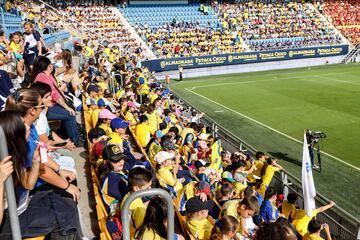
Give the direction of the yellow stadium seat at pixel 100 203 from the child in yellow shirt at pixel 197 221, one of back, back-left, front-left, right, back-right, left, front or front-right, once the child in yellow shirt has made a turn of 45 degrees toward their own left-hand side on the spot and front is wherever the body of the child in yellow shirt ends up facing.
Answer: back-left

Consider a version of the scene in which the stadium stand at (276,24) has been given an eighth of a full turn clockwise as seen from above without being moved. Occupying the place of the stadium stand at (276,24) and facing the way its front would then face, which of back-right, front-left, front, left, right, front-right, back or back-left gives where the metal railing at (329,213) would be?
front

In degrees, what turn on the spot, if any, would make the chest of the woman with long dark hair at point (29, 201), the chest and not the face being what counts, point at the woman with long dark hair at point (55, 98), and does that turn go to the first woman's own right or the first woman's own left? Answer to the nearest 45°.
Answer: approximately 90° to the first woman's own left

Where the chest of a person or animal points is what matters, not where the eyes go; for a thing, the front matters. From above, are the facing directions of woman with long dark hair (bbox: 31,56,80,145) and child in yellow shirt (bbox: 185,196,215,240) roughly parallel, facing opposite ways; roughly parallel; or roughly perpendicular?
roughly parallel

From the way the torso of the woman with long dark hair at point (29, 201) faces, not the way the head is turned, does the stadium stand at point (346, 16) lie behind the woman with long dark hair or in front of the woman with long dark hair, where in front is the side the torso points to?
in front

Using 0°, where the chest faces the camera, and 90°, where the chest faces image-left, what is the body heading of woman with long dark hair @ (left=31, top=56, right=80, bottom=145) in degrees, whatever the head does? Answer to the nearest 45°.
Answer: approximately 270°

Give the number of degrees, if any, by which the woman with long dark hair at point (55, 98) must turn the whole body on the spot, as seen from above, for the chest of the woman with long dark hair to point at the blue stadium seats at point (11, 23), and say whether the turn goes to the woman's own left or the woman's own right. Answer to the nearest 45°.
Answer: approximately 90° to the woman's own left

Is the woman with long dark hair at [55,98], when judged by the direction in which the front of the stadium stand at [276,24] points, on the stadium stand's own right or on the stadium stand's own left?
on the stadium stand's own right

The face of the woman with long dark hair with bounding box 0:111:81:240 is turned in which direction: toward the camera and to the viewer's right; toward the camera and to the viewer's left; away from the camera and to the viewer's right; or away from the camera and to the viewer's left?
away from the camera and to the viewer's right

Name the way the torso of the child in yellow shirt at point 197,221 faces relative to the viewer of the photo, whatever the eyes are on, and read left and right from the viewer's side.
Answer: facing to the right of the viewer

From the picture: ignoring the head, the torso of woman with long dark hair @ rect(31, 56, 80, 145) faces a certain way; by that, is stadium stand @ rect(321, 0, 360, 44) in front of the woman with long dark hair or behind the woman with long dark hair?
in front

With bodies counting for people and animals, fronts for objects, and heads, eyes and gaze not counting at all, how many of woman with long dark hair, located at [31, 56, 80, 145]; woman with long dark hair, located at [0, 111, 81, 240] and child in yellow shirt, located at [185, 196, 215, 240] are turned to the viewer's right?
3

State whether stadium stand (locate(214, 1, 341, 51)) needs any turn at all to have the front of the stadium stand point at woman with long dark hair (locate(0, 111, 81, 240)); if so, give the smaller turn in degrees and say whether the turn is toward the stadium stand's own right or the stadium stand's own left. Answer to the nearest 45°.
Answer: approximately 45° to the stadium stand's own right

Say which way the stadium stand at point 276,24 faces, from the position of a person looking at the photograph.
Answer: facing the viewer and to the right of the viewer

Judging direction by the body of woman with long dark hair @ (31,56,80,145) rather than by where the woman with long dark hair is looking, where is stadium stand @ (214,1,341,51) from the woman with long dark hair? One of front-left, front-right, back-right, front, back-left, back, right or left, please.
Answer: front-left

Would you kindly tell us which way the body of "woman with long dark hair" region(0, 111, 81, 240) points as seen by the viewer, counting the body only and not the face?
to the viewer's right
